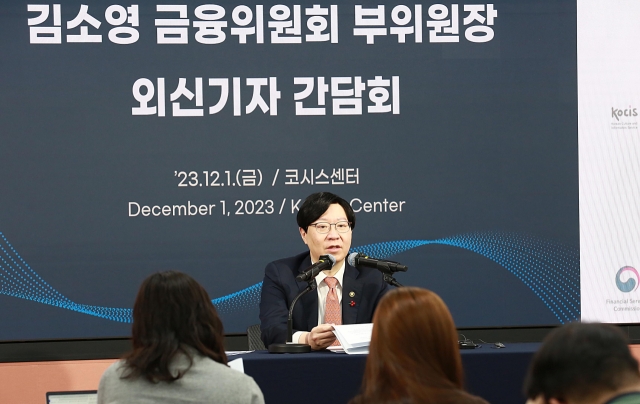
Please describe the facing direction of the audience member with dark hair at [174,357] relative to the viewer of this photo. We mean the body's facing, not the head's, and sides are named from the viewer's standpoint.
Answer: facing away from the viewer

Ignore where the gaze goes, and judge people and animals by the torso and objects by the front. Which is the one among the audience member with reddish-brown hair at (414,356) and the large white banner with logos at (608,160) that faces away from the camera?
the audience member with reddish-brown hair

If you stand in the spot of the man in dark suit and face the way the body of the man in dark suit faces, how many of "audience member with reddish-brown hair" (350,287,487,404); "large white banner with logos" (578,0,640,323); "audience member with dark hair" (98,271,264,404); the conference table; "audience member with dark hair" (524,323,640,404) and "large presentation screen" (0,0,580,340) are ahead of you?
4

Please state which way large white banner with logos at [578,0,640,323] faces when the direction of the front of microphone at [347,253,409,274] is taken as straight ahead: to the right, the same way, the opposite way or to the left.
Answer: to the left

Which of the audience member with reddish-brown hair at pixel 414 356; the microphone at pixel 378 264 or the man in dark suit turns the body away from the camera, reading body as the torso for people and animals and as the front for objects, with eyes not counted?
the audience member with reddish-brown hair

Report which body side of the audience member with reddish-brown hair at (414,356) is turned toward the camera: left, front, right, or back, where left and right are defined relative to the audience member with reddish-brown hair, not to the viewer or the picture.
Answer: back

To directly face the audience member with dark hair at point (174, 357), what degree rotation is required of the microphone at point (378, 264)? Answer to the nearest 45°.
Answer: approximately 45° to its left

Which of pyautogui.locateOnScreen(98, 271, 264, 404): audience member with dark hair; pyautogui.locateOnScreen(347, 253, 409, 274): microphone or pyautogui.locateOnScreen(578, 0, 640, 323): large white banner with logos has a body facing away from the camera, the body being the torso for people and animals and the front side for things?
the audience member with dark hair

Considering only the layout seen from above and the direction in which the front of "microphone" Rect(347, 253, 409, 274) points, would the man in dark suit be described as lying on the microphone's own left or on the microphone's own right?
on the microphone's own right

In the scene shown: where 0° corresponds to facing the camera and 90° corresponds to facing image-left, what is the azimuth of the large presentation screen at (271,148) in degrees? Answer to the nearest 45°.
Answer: approximately 0°

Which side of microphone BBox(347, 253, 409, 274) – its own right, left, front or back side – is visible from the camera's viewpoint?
left

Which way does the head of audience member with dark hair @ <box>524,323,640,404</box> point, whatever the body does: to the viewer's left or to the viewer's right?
to the viewer's left

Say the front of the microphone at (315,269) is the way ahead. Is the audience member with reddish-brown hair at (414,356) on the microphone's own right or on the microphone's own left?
on the microphone's own right

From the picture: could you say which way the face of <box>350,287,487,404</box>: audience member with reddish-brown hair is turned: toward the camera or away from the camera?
away from the camera
